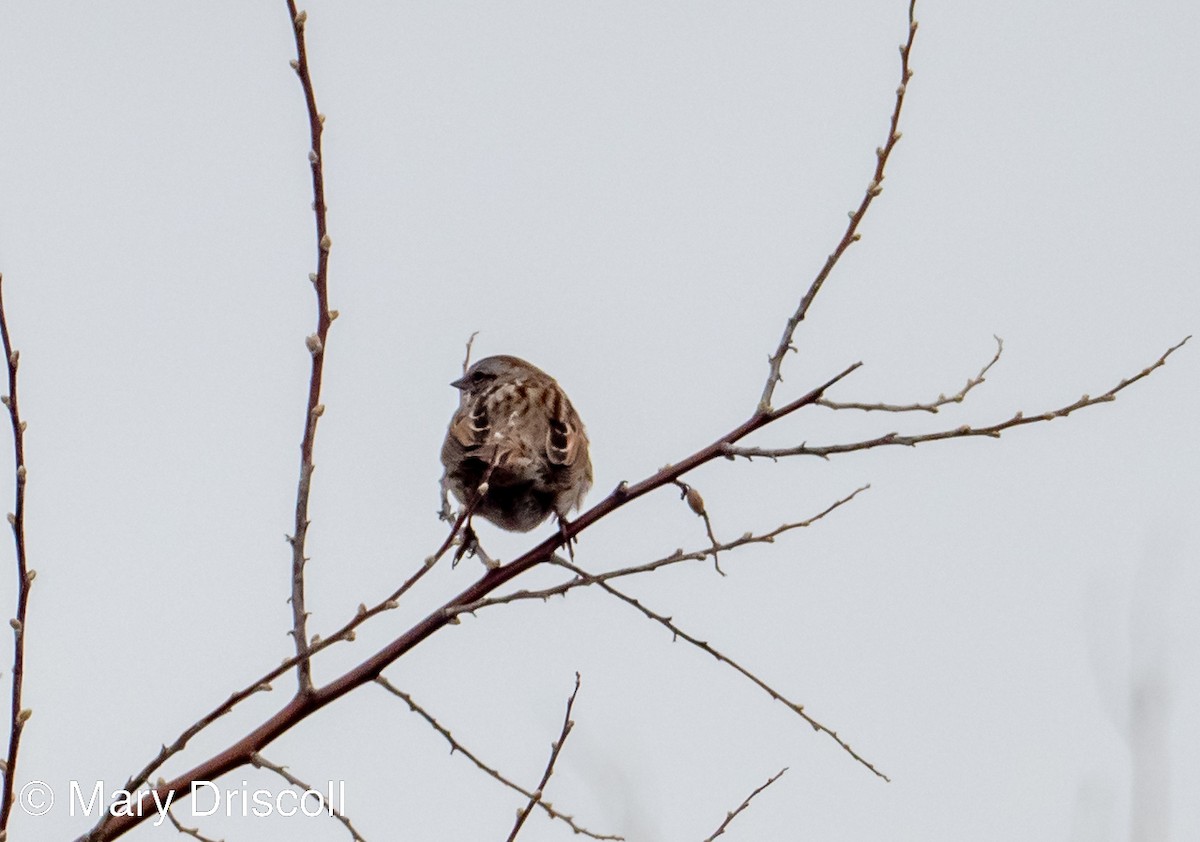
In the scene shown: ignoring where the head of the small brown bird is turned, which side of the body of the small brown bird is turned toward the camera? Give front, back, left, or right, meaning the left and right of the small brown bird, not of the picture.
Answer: back

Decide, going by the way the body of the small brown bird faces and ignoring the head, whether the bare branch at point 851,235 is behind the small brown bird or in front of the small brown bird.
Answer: behind
